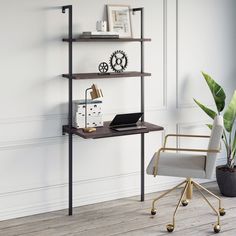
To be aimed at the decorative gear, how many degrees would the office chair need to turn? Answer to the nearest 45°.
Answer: approximately 45° to its right

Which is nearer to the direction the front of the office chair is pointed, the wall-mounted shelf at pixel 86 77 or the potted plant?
the wall-mounted shelf

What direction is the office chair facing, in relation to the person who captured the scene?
facing to the left of the viewer

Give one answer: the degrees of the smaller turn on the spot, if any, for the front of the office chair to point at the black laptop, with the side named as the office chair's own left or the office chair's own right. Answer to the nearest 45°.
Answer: approximately 45° to the office chair's own right

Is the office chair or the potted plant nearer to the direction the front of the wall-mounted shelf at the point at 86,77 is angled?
the office chair

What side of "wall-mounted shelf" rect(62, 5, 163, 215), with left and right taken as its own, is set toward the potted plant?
left

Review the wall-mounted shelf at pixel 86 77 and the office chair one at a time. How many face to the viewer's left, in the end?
1
